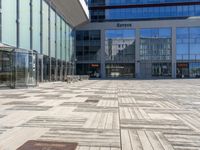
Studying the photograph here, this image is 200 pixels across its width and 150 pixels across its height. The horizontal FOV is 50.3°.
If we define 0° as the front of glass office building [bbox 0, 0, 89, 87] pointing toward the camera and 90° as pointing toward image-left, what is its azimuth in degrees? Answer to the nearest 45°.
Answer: approximately 315°
